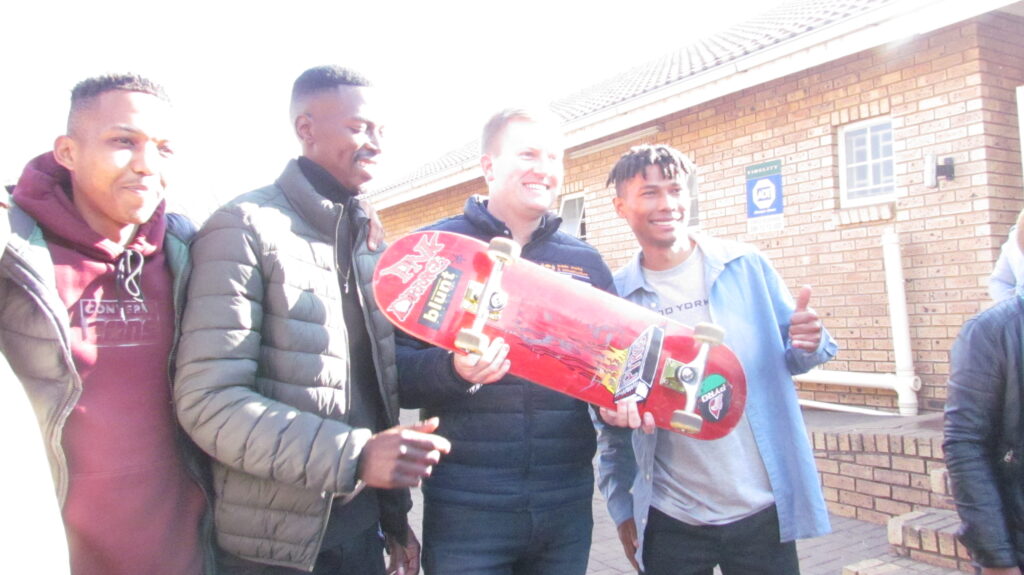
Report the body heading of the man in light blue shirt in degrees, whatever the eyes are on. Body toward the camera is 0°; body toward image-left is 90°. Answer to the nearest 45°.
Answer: approximately 0°

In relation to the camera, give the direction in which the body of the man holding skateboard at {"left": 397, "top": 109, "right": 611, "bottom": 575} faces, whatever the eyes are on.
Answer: toward the camera

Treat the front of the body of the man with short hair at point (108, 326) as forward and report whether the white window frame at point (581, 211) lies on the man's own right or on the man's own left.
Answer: on the man's own left

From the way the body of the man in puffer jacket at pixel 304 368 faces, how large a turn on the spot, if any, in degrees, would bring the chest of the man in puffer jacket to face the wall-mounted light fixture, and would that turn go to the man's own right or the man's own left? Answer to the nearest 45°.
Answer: approximately 90° to the man's own left

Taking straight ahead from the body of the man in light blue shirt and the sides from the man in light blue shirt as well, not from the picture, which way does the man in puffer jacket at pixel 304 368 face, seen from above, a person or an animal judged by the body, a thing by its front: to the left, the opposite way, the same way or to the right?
to the left

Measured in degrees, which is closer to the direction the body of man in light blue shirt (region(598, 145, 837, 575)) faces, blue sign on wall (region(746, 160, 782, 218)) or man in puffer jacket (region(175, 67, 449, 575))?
the man in puffer jacket

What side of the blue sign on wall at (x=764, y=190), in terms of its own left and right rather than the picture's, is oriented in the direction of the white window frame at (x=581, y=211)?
right

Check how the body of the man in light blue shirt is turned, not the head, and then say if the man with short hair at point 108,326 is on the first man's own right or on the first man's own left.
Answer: on the first man's own right

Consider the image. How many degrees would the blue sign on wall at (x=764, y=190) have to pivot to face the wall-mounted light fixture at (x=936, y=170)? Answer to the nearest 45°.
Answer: approximately 90° to its left

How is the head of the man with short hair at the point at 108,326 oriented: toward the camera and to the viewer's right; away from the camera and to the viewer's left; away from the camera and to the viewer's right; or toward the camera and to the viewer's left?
toward the camera and to the viewer's right

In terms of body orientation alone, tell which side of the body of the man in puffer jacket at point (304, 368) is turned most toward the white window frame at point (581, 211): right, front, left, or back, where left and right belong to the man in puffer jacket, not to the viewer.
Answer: left

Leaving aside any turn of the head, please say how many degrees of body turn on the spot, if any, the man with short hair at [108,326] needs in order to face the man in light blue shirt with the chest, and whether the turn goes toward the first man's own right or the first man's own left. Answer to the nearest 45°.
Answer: approximately 45° to the first man's own left

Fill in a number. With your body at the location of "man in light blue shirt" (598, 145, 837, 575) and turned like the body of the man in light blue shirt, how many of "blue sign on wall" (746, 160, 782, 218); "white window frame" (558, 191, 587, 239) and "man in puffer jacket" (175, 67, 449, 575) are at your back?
2

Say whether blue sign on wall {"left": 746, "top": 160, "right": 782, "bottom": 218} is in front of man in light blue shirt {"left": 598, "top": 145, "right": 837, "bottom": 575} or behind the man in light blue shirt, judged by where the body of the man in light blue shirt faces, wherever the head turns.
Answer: behind

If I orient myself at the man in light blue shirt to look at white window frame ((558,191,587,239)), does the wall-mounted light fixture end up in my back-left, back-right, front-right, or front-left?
front-right

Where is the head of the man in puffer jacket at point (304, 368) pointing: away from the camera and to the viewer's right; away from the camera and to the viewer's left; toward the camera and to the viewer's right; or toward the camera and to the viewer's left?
toward the camera and to the viewer's right
